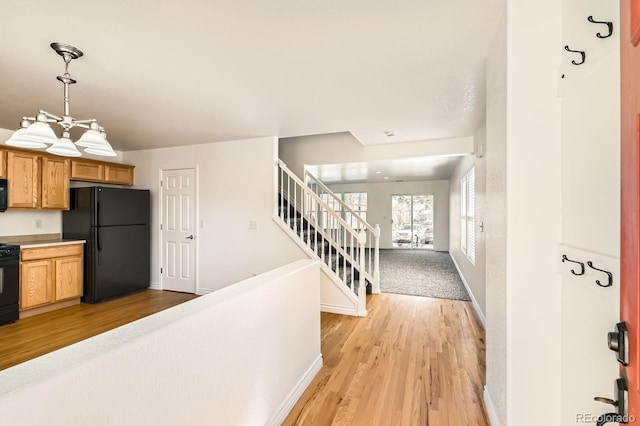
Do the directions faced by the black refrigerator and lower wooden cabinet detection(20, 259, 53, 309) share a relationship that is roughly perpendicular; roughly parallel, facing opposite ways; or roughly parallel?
roughly parallel

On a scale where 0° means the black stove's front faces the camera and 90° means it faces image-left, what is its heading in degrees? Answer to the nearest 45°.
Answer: approximately 315°

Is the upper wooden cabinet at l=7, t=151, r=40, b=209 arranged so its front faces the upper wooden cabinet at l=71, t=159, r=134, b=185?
no

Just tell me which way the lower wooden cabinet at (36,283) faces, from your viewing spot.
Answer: facing the viewer and to the right of the viewer

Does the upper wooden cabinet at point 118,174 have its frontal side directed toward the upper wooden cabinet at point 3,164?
no

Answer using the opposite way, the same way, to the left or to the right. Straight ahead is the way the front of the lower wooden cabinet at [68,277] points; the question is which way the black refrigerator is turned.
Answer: the same way

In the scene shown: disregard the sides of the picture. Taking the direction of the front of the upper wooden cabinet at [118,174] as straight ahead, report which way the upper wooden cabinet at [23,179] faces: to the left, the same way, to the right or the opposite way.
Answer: the same way

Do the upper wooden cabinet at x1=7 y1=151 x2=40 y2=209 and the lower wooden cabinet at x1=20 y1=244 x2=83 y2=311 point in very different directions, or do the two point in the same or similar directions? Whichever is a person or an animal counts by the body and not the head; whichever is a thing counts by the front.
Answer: same or similar directions

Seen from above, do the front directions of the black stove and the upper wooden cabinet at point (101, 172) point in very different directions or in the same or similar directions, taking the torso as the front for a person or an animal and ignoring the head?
same or similar directions

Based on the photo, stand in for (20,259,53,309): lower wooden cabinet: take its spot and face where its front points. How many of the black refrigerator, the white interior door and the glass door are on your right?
0

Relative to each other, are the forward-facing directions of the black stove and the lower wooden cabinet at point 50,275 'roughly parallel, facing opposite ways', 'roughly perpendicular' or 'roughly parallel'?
roughly parallel
